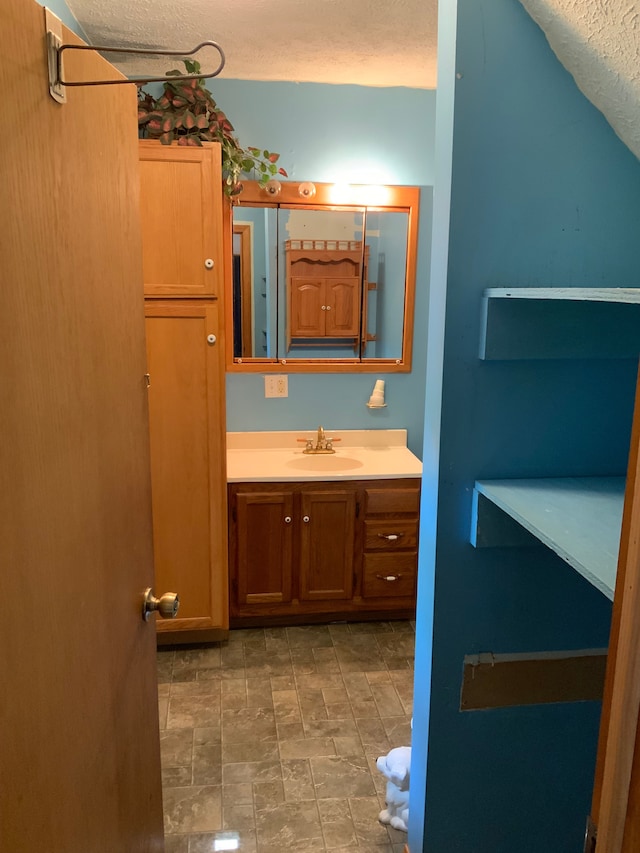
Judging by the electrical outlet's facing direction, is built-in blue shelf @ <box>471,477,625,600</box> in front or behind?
in front

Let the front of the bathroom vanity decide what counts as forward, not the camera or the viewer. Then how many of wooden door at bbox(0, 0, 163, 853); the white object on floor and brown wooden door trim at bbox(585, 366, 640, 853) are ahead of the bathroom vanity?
3

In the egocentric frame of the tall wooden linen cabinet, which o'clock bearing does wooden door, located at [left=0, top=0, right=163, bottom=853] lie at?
The wooden door is roughly at 12 o'clock from the tall wooden linen cabinet.

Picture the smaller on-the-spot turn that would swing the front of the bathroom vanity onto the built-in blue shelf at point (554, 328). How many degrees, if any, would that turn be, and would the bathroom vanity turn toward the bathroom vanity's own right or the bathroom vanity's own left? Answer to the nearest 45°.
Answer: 0° — it already faces it

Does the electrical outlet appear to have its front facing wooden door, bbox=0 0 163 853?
yes

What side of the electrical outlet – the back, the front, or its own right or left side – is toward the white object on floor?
front

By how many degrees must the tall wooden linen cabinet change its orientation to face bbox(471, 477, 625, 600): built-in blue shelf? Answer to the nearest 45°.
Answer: approximately 45° to its left

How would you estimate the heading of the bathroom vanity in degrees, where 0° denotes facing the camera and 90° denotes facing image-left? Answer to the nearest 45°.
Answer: approximately 0°

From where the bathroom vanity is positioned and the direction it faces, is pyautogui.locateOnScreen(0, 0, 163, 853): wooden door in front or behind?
in front

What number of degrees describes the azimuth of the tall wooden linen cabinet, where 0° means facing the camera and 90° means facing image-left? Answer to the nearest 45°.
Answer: approximately 0°
